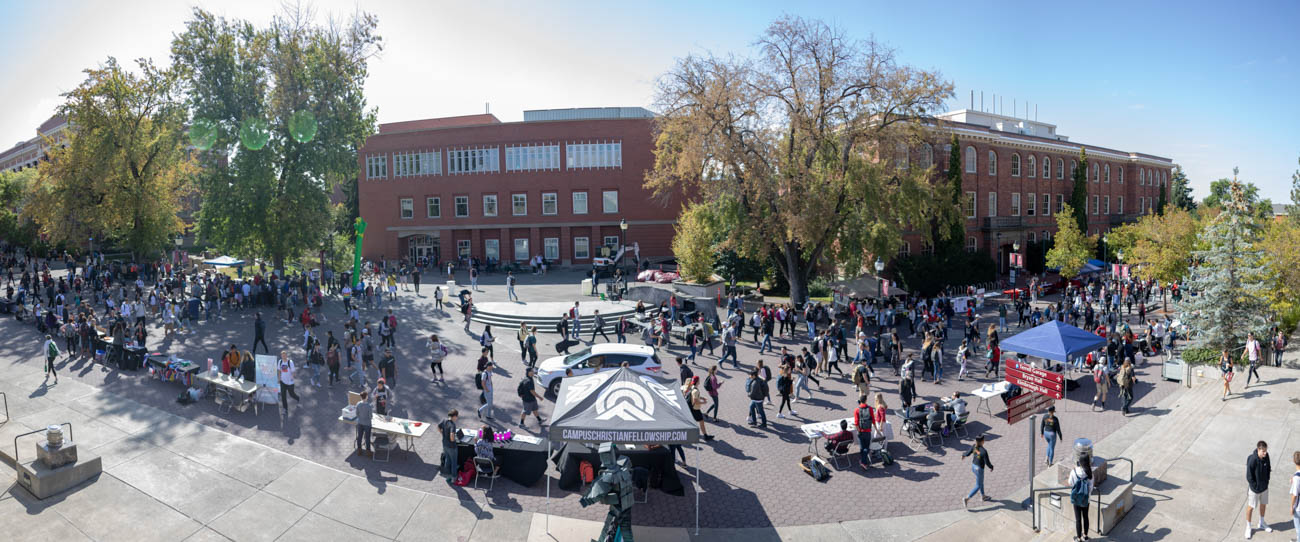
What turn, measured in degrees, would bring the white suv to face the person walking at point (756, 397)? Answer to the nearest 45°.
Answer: approximately 135° to its left

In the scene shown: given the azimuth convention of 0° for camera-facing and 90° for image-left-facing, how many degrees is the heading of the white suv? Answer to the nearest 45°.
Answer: approximately 90°

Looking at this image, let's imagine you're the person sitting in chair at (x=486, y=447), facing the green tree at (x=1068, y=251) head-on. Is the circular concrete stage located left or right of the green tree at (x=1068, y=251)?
left

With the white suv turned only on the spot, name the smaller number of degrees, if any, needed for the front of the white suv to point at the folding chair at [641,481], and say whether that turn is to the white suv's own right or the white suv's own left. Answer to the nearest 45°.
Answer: approximately 90° to the white suv's own left

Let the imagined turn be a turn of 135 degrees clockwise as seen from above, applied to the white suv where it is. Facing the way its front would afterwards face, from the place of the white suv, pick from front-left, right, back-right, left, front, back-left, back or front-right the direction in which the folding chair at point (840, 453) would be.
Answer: right

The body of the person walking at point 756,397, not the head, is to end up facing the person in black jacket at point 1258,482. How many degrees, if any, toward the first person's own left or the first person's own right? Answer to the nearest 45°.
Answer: approximately 135° to the first person's own left
